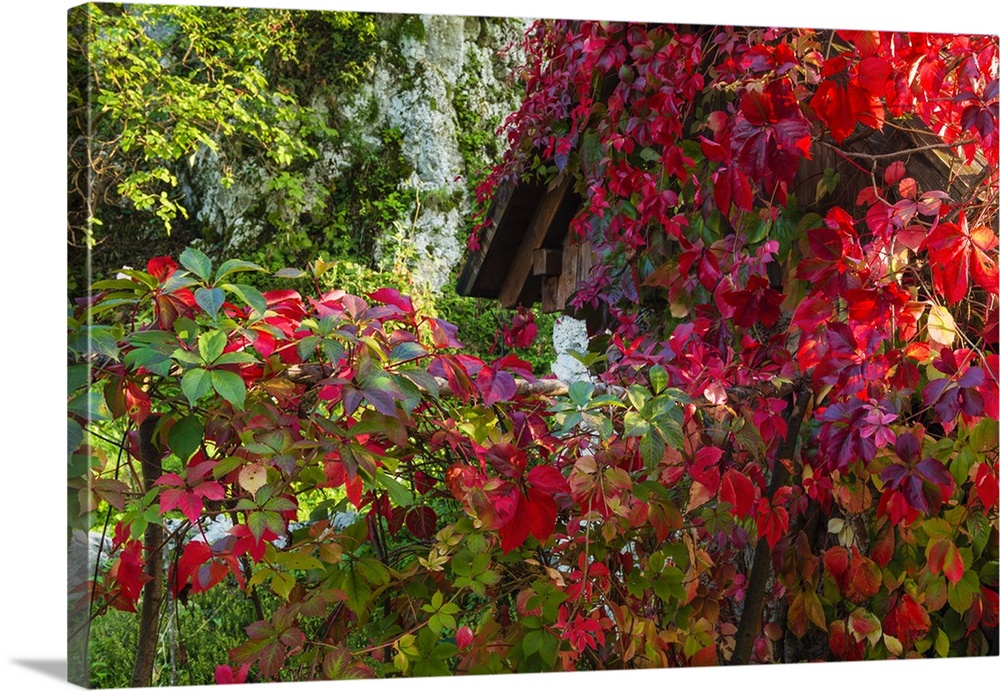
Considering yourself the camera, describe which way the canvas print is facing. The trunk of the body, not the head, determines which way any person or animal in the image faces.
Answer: facing the viewer and to the right of the viewer
